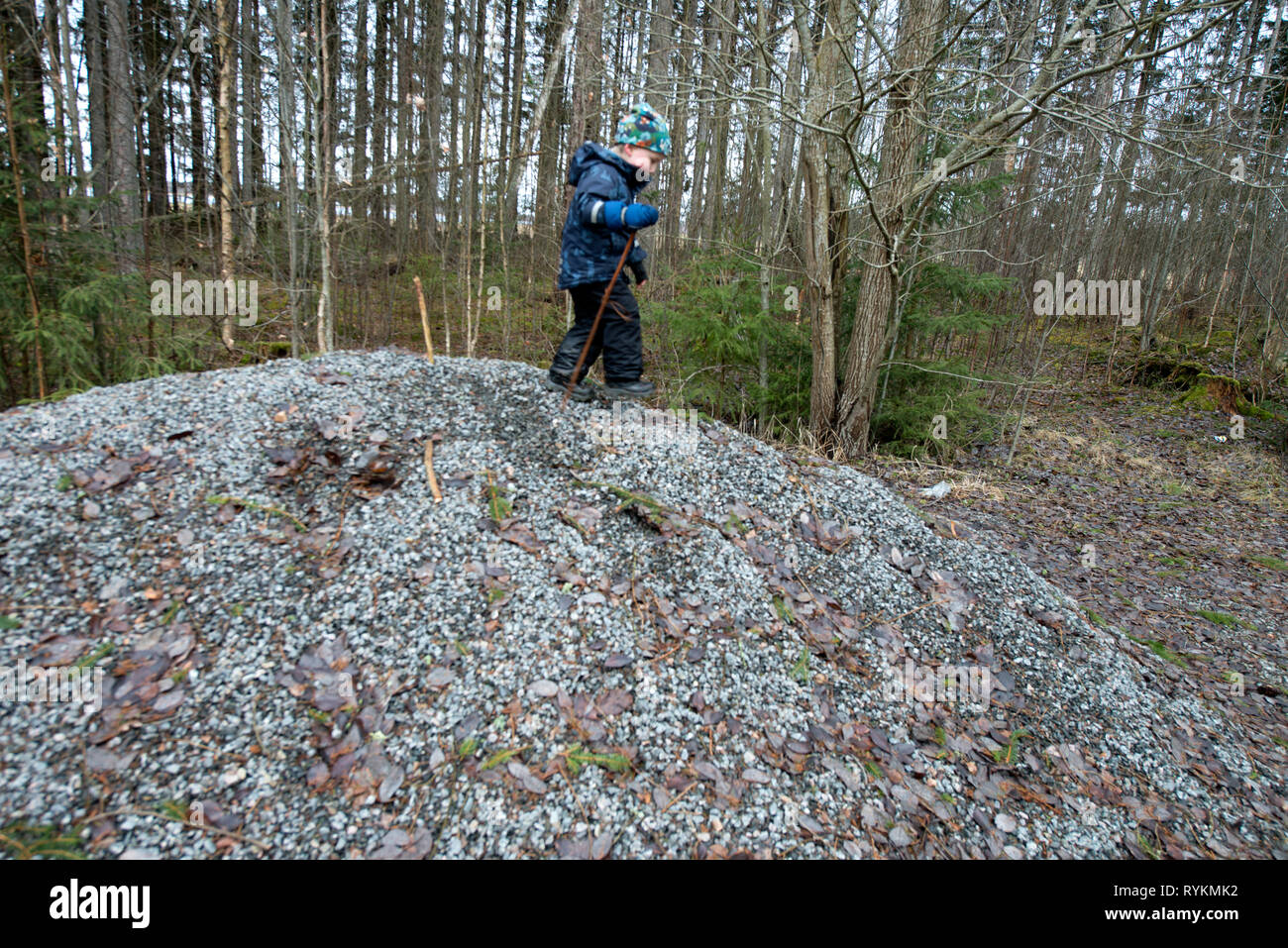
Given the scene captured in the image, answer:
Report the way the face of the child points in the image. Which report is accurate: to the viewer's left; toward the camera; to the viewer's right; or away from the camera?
to the viewer's right

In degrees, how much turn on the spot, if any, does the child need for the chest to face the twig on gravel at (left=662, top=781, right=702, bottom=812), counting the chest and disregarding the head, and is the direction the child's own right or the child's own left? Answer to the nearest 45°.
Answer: approximately 90° to the child's own right

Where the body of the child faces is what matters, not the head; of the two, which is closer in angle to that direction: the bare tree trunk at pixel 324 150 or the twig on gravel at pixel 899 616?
the twig on gravel

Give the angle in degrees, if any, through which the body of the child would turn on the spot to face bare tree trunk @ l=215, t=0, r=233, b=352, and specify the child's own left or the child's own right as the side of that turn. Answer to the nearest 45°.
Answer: approximately 135° to the child's own left

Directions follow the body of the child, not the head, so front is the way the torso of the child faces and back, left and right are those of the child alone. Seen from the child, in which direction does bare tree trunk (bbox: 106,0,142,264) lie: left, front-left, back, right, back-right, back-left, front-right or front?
back-left

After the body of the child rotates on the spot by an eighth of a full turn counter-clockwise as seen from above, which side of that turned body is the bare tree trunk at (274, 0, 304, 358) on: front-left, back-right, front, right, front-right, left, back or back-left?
left

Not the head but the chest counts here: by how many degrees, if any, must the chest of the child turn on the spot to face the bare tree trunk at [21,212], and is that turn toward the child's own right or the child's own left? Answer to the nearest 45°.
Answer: approximately 180°

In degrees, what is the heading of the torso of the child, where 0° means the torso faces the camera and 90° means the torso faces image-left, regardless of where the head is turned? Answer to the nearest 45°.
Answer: approximately 270°
